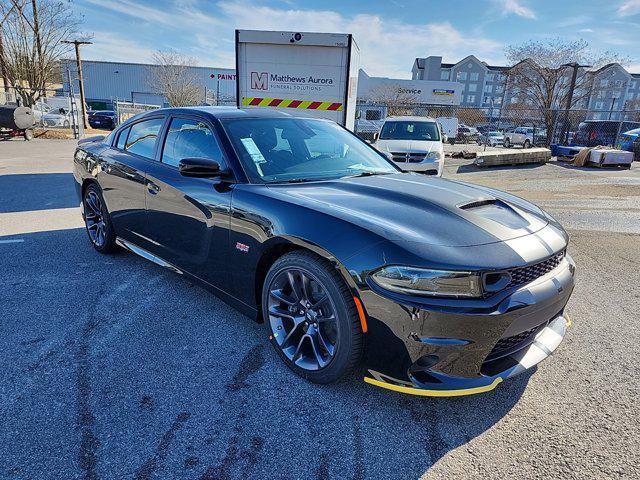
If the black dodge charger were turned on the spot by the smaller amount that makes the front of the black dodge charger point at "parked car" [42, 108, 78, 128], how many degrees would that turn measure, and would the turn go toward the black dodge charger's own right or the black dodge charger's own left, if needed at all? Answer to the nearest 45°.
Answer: approximately 180°

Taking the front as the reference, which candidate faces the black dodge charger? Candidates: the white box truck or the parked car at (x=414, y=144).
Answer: the parked car

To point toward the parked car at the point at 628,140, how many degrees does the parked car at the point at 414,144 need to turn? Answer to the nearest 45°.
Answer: approximately 135° to its left

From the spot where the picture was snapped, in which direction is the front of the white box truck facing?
facing away from the viewer

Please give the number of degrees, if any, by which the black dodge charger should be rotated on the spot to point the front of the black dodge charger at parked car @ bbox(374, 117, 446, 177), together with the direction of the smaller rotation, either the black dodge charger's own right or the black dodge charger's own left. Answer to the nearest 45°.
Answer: approximately 135° to the black dodge charger's own left

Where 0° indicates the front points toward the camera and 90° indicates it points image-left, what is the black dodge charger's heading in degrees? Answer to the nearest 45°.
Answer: approximately 315°

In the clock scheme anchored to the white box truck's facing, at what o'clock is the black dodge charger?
The black dodge charger is roughly at 6 o'clock from the white box truck.

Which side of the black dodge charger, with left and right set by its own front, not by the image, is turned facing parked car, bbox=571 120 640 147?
left

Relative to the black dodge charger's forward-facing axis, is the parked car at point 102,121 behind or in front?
behind

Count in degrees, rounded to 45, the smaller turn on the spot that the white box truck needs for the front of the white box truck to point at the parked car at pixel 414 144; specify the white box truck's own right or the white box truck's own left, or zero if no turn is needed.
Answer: approximately 45° to the white box truck's own right

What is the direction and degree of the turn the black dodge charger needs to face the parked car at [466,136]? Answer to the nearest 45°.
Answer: approximately 135° to its left

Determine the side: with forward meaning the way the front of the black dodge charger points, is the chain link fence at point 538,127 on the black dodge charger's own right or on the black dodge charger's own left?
on the black dodge charger's own left

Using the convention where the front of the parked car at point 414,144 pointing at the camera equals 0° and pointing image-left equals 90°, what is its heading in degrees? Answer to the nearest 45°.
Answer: approximately 0°
